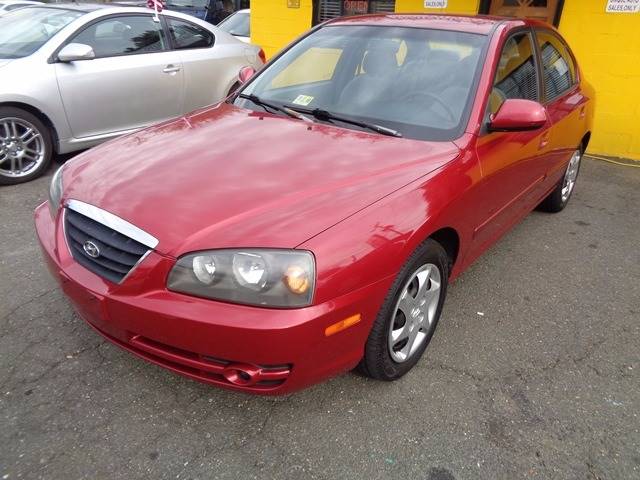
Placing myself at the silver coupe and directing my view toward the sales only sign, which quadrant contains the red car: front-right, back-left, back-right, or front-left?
front-right

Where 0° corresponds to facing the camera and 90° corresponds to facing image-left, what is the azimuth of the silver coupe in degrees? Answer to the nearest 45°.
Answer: approximately 45°

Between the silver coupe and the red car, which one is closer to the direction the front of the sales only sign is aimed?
the red car

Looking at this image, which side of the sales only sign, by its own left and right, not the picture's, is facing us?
front

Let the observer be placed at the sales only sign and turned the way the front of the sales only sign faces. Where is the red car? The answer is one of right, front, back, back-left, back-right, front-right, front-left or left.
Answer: front

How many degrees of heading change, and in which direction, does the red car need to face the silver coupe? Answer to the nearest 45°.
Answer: approximately 90° to its right

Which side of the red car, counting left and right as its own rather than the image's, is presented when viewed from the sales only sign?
back

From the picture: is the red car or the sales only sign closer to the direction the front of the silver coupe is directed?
the red car

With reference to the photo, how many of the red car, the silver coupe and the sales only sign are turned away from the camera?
0

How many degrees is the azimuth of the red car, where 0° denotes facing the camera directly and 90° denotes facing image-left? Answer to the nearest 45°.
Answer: approximately 45°

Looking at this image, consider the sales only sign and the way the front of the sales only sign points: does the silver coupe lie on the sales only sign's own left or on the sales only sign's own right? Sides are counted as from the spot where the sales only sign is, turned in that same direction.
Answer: on the sales only sign's own right
